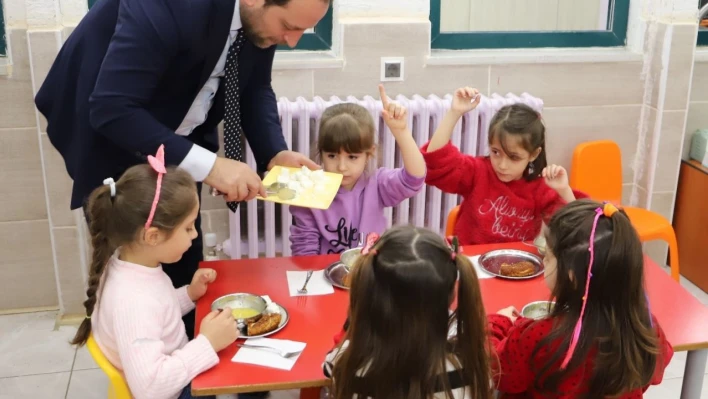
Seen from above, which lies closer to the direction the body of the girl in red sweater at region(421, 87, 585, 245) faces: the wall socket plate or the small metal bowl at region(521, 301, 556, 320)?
the small metal bowl

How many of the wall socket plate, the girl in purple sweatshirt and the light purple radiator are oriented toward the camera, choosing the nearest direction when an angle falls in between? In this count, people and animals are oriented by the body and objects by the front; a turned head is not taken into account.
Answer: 3

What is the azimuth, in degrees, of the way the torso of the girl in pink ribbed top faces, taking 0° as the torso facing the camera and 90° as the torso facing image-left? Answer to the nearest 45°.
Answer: approximately 270°

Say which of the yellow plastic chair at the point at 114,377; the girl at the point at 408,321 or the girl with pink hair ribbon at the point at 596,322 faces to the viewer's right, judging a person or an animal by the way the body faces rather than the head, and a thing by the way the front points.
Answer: the yellow plastic chair

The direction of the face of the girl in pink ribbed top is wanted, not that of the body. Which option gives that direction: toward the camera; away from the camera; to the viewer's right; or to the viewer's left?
to the viewer's right

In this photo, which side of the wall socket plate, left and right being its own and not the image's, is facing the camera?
front

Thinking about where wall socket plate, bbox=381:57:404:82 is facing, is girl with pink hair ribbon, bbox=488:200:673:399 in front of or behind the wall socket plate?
in front

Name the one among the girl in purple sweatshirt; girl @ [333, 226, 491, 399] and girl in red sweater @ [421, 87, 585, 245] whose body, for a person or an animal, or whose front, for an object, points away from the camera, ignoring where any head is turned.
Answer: the girl

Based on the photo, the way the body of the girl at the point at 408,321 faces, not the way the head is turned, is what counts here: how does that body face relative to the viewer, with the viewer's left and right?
facing away from the viewer

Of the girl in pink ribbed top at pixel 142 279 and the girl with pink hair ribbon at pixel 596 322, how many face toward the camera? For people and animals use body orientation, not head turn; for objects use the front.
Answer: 0

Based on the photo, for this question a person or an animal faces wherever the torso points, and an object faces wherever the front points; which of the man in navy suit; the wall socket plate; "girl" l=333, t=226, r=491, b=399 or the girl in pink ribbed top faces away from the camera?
the girl

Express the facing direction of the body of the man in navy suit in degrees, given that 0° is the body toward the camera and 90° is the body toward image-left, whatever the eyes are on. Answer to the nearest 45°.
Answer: approximately 315°

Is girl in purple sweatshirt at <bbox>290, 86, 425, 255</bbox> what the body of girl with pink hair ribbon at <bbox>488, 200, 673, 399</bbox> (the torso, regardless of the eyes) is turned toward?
yes

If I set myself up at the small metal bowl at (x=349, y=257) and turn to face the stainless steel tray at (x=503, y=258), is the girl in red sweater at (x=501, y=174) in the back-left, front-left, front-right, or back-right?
front-left

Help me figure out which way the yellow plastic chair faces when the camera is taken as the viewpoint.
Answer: facing to the right of the viewer

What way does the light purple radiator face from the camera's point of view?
toward the camera

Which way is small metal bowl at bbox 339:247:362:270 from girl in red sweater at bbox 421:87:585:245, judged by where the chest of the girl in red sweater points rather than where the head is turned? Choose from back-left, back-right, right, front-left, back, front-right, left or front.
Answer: front-right

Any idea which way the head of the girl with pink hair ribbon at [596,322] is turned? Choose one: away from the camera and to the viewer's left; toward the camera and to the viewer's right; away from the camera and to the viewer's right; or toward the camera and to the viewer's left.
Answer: away from the camera and to the viewer's left
